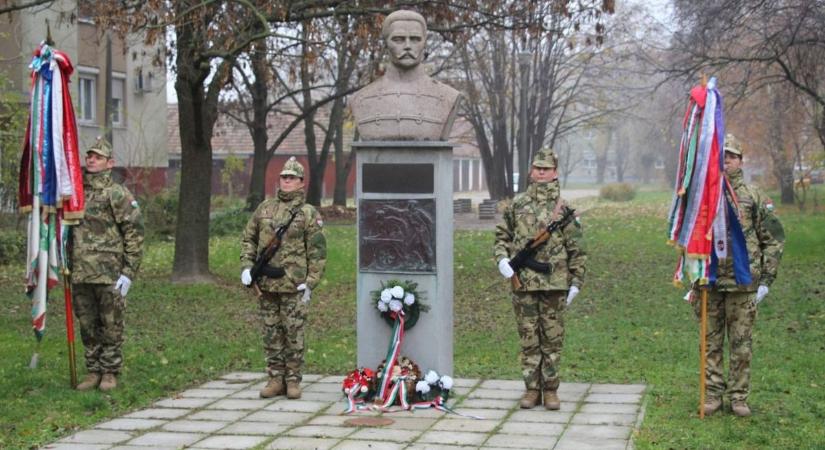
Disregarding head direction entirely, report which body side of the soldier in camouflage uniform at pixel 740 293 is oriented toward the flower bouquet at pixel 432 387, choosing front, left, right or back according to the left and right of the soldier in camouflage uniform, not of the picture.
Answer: right

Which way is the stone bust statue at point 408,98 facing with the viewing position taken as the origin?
facing the viewer

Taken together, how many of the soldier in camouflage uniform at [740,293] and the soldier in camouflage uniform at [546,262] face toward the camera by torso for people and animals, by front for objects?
2

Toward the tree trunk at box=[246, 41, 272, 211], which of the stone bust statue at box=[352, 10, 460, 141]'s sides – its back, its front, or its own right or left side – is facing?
back

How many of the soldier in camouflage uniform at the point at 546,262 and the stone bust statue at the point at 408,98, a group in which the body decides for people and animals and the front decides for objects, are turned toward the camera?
2

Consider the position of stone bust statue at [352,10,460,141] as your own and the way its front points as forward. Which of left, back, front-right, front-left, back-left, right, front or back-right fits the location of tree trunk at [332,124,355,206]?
back

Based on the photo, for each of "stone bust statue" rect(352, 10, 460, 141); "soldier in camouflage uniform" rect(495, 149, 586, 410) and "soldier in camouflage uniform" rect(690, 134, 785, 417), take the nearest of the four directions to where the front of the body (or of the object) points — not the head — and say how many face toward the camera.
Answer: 3

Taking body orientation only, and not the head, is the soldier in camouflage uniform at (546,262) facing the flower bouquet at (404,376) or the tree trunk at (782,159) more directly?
the flower bouquet

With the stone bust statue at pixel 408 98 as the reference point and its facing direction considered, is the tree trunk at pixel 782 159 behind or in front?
behind

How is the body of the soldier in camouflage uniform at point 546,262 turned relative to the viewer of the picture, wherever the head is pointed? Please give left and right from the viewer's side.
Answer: facing the viewer

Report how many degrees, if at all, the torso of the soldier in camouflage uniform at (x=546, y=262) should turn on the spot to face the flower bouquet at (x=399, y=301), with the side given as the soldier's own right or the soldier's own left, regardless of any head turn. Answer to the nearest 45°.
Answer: approximately 90° to the soldier's own right
